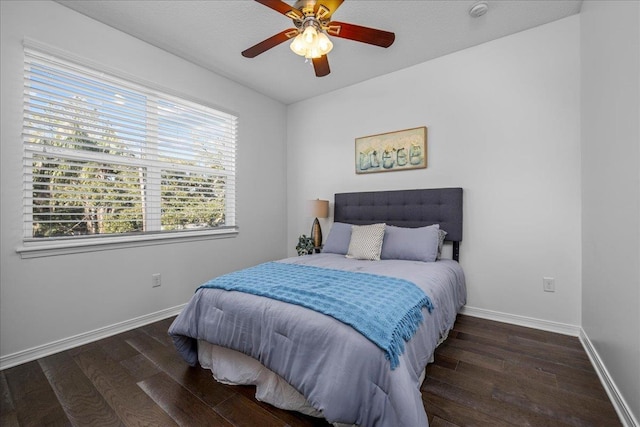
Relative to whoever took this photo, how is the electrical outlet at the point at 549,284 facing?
facing the viewer

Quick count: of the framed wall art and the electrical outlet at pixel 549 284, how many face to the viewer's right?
0

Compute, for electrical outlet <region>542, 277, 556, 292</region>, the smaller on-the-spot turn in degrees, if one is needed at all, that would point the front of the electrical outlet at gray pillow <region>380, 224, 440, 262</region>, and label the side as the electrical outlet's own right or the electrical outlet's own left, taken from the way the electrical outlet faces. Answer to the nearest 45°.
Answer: approximately 45° to the electrical outlet's own right

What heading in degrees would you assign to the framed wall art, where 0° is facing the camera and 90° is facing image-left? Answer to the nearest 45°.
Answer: approximately 45°

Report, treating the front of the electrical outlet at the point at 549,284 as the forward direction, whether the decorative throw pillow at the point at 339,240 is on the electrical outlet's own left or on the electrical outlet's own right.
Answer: on the electrical outlet's own right

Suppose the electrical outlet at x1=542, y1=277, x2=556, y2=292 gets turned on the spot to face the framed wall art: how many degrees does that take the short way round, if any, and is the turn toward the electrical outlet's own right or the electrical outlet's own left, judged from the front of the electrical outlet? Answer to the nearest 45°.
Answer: approximately 90° to the electrical outlet's own right

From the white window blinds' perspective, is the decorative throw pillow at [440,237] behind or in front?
in front

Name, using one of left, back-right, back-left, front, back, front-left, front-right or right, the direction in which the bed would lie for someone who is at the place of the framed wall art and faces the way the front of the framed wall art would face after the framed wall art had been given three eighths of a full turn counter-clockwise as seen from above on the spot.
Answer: right

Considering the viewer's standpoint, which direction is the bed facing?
facing the viewer and to the left of the viewer

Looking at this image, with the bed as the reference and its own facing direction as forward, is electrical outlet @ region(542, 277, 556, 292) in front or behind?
behind

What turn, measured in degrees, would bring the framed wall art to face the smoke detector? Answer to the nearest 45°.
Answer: approximately 90° to its left

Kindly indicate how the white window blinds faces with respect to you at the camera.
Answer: facing the viewer and to the right of the viewer

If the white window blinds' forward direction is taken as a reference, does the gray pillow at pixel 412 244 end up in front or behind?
in front

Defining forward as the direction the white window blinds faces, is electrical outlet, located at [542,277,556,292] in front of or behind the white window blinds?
in front

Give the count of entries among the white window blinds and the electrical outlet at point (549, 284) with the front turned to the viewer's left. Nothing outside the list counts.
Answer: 0

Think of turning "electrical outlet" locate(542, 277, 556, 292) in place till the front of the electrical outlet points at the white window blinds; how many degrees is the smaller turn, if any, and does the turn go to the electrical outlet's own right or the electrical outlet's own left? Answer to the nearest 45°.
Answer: approximately 45° to the electrical outlet's own right
